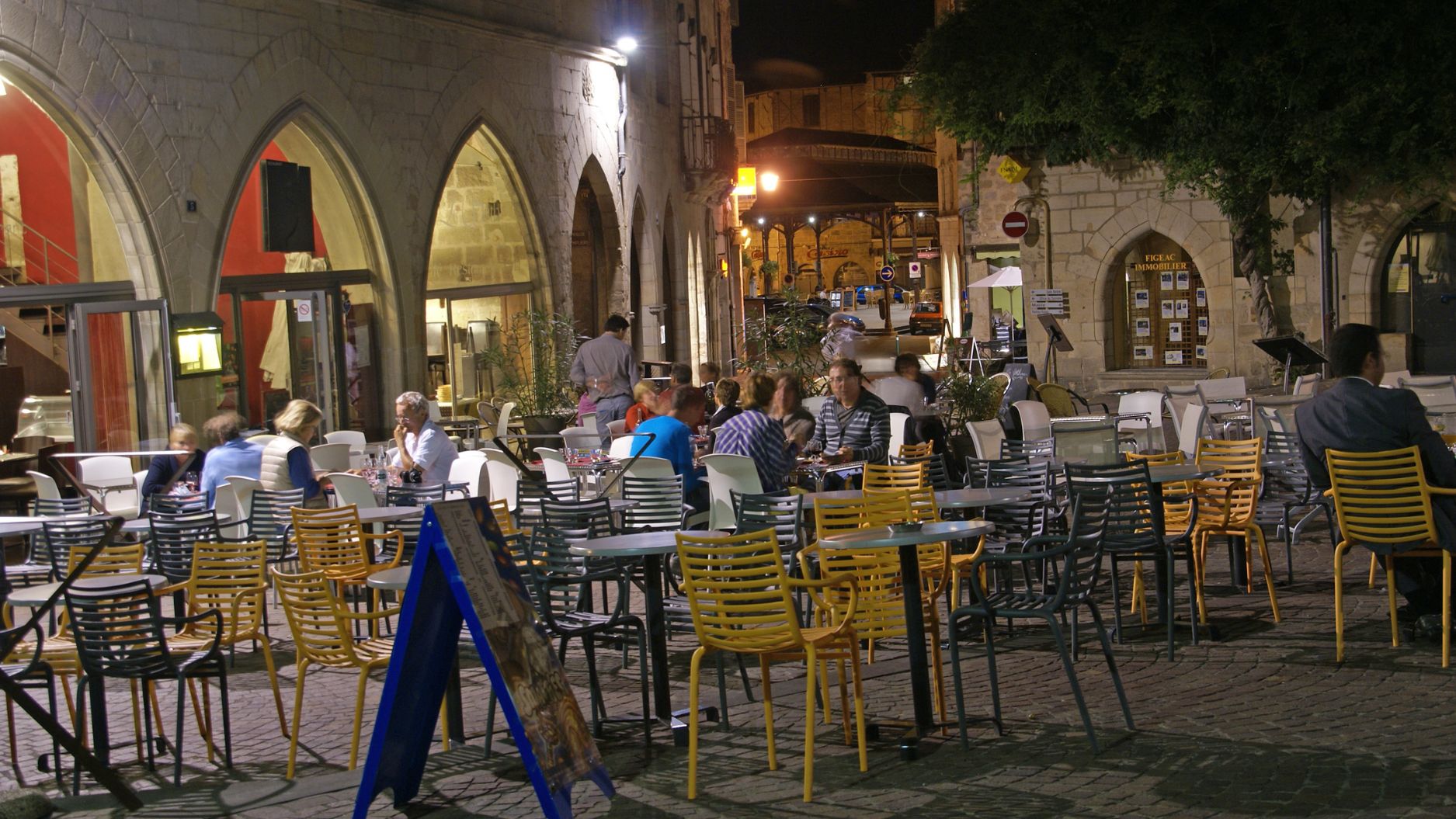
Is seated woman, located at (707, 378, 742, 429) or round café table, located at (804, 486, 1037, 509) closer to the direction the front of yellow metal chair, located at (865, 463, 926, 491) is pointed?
the seated woman

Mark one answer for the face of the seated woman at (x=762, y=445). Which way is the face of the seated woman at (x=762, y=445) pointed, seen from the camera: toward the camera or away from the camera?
away from the camera

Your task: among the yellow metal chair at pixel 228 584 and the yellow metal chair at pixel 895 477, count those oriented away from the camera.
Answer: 1

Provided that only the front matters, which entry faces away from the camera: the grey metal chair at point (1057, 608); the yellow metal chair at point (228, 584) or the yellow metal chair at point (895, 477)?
the yellow metal chair at point (895, 477)

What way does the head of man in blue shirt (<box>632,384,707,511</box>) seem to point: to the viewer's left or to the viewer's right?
to the viewer's right

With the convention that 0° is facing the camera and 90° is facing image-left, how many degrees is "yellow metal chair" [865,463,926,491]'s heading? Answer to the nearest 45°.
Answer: approximately 180°

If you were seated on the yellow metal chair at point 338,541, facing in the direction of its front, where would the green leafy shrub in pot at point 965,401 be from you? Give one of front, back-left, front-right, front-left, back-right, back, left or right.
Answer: front

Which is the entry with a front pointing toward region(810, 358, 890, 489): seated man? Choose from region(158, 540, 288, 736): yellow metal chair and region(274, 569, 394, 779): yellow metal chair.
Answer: region(274, 569, 394, 779): yellow metal chair
